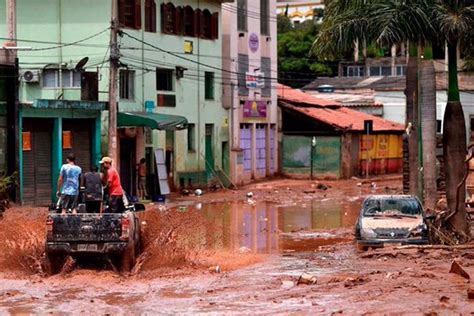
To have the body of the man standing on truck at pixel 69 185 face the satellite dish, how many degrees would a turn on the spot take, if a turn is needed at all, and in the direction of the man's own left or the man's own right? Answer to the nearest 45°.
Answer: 0° — they already face it

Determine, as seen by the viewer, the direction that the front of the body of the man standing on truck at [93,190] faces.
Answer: away from the camera

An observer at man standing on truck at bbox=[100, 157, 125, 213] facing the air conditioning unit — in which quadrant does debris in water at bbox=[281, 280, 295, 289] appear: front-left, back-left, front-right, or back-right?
back-right

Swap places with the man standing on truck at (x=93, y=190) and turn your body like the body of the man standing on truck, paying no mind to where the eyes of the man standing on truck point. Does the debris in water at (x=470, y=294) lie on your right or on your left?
on your right

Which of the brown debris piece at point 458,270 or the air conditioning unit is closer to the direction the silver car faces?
the brown debris piece

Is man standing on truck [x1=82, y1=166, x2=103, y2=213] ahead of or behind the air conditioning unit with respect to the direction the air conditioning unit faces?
ahead

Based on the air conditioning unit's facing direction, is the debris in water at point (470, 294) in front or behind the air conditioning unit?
in front

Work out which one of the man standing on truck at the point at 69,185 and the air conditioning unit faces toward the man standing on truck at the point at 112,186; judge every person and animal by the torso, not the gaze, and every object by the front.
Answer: the air conditioning unit

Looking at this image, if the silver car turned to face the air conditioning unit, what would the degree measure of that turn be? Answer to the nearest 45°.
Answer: approximately 135° to its right

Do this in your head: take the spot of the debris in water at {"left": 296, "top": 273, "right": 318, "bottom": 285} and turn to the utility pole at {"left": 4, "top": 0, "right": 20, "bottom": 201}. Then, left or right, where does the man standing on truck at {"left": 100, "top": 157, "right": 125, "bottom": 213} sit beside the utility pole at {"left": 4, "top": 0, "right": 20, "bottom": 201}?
left

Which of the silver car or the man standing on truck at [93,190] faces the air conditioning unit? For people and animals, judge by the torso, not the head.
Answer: the man standing on truck

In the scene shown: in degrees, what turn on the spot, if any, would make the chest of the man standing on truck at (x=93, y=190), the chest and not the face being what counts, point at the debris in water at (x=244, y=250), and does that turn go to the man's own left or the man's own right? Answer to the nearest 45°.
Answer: approximately 45° to the man's own right

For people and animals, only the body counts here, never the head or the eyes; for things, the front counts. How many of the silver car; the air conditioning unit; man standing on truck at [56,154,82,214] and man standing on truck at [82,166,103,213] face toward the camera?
2

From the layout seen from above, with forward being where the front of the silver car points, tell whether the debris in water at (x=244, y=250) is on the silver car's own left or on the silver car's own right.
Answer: on the silver car's own right
